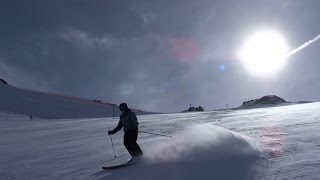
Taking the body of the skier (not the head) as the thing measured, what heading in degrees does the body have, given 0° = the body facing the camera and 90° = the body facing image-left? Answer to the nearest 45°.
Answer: approximately 45°

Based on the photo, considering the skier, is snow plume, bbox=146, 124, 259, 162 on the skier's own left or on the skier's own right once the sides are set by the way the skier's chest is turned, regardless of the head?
on the skier's own left
